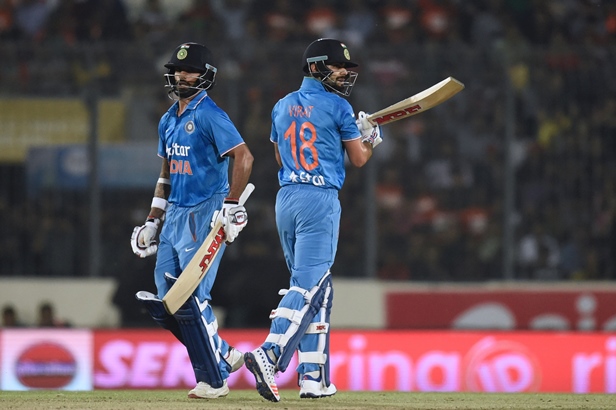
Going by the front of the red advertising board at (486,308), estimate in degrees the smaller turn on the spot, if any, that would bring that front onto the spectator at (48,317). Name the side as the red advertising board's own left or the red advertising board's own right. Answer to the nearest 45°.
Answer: approximately 90° to the red advertising board's own right

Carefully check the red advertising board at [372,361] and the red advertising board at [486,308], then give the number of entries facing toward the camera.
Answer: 2

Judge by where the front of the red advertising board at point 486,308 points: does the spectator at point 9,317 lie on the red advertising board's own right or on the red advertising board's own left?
on the red advertising board's own right

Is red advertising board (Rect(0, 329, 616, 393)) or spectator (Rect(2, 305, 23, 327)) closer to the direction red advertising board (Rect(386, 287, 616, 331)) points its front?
the red advertising board

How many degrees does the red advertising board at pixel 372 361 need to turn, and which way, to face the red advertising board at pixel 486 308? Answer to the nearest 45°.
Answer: approximately 135° to its left

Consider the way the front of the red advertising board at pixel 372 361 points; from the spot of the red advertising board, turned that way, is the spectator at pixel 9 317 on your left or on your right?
on your right

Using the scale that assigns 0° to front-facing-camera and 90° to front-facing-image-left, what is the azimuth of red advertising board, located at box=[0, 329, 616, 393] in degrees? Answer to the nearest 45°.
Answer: approximately 0°

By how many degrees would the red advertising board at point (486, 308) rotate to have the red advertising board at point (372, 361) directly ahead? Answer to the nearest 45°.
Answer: approximately 45° to its right

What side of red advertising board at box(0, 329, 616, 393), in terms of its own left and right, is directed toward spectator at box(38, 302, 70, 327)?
right

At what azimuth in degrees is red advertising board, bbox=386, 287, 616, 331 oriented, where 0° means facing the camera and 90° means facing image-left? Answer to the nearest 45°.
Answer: approximately 0°
